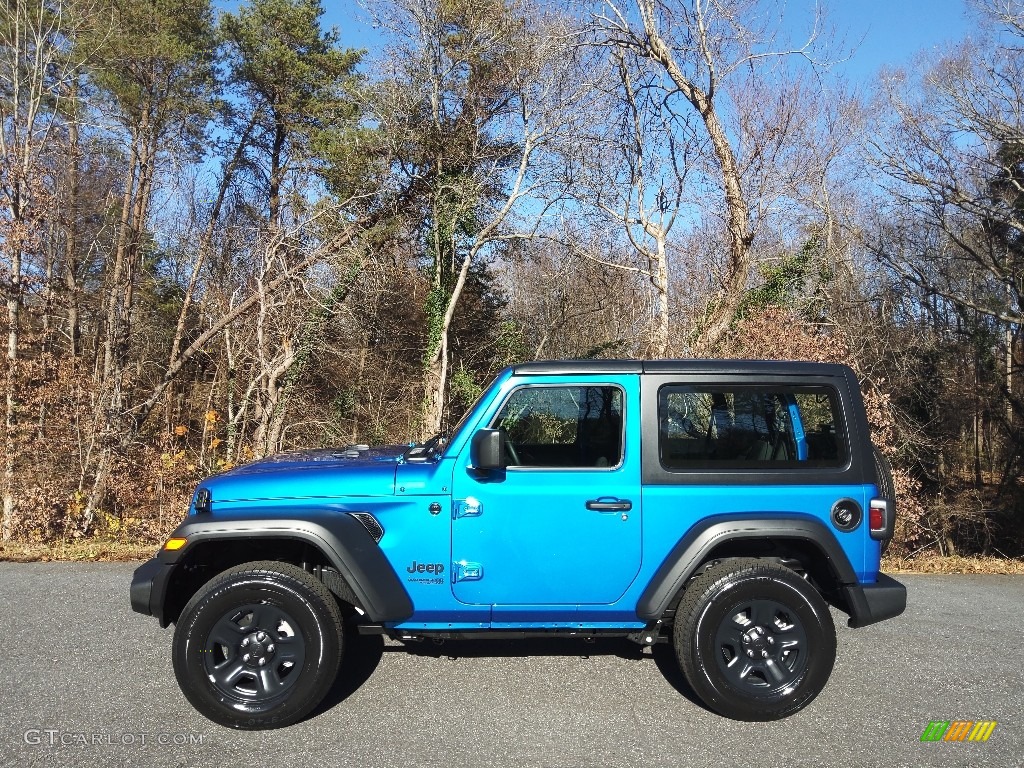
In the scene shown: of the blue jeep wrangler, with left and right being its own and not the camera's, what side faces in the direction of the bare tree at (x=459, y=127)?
right

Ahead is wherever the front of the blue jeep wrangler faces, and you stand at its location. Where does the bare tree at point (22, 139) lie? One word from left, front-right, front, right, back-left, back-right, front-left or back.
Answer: front-right

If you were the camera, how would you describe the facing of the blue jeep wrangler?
facing to the left of the viewer
